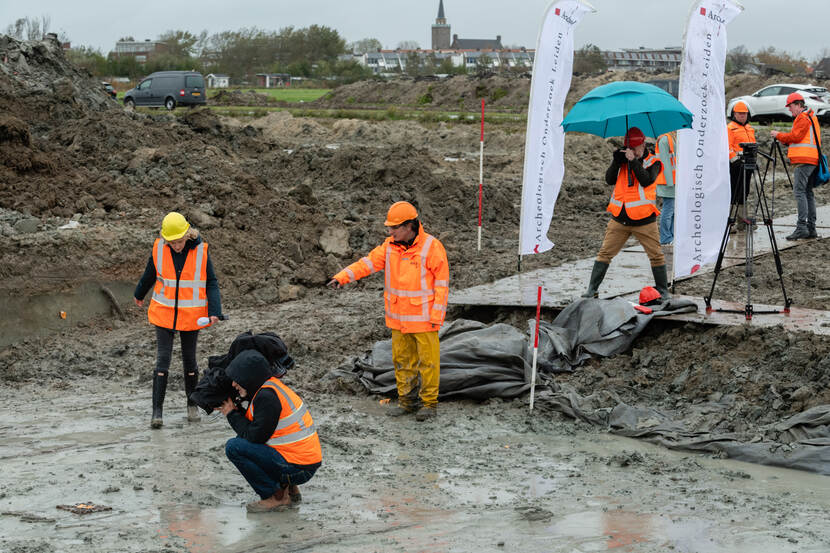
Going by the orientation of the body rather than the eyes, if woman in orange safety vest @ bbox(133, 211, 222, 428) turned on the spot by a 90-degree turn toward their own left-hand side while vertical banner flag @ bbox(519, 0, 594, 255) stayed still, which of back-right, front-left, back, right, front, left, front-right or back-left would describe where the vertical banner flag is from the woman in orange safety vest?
front-left

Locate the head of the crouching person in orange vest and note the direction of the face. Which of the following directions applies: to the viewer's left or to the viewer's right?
to the viewer's left

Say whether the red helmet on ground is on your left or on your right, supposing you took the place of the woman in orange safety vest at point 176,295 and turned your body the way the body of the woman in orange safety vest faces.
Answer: on your left

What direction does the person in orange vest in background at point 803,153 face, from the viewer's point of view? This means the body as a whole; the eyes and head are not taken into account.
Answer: to the viewer's left

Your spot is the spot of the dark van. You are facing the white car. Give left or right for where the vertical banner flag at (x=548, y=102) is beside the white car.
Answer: right

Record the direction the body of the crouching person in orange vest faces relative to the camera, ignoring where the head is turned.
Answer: to the viewer's left

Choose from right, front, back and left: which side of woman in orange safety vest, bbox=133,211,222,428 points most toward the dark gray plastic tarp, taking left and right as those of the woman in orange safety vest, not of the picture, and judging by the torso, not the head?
left

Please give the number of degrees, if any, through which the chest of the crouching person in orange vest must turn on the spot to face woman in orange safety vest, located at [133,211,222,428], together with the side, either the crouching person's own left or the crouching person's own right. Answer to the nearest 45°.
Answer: approximately 90° to the crouching person's own right

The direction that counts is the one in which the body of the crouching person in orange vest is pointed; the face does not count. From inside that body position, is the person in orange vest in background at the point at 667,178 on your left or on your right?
on your right

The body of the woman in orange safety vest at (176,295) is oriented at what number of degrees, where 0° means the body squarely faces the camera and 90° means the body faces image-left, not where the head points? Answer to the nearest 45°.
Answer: approximately 0°
